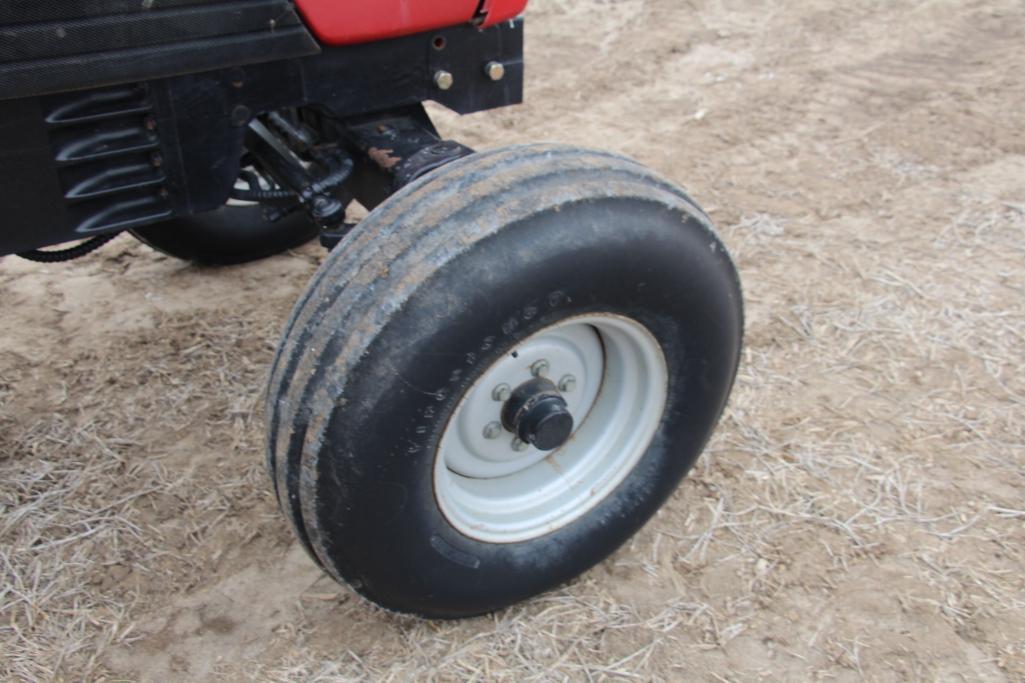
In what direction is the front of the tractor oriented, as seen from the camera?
facing away from the viewer and to the right of the viewer
